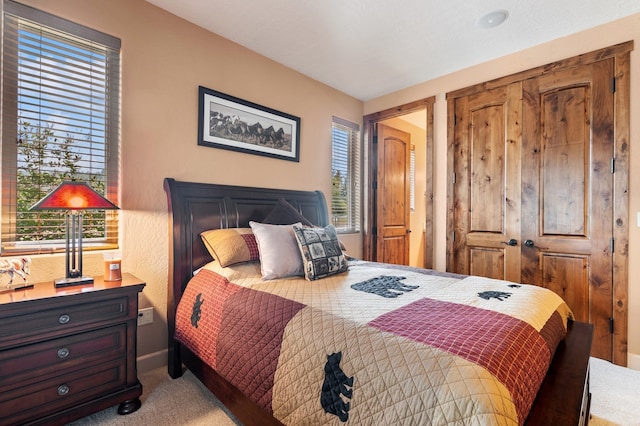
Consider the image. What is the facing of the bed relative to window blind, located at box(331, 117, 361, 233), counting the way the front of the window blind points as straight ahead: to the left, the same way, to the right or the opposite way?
the same way

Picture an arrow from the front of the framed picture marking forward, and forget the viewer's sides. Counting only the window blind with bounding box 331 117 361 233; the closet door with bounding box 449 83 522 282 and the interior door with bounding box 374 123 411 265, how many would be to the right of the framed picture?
0

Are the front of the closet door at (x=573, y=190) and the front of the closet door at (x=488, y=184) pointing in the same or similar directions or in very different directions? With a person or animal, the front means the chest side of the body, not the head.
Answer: same or similar directions

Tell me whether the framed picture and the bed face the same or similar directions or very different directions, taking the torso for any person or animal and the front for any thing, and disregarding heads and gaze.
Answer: same or similar directions

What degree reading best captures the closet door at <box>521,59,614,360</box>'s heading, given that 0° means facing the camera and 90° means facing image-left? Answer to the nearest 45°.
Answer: approximately 45°

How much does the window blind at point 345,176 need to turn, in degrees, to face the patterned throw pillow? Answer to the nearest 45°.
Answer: approximately 45° to its right

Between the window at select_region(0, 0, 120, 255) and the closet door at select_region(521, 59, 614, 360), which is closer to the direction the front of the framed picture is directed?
the closet door

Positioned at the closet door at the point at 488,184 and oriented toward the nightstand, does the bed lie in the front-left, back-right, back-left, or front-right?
front-left

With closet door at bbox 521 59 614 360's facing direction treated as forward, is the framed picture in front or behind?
in front

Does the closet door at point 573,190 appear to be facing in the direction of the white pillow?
yes

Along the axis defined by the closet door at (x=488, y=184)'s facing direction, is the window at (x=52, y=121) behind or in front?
in front

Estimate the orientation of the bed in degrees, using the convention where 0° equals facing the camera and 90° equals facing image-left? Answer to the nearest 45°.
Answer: approximately 315°

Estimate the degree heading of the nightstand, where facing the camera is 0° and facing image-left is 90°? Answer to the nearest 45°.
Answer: approximately 315°

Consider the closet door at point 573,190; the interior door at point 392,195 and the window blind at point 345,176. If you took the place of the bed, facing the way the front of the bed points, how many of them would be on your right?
0

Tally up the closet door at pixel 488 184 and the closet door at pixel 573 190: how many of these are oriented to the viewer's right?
0

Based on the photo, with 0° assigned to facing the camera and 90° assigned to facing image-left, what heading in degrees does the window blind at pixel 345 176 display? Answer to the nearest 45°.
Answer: approximately 315°

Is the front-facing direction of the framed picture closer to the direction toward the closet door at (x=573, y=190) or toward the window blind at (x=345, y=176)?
the closet door

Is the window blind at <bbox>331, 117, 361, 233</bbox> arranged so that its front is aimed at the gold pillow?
no
